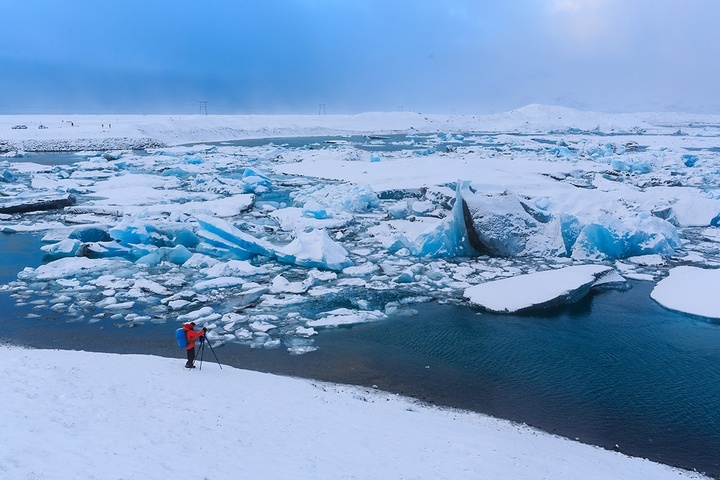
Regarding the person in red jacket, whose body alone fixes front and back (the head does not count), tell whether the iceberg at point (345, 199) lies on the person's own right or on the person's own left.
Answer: on the person's own left

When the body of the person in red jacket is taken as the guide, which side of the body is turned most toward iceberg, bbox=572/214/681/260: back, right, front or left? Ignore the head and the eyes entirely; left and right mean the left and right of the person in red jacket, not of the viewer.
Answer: front

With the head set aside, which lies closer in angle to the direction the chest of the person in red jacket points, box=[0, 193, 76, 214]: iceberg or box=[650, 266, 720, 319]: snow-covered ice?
the snow-covered ice

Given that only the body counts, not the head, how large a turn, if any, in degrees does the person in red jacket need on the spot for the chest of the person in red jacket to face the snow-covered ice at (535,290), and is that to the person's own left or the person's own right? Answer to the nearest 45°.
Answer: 0° — they already face it

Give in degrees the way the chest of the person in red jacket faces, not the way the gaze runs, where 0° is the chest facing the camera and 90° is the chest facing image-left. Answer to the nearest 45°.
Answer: approximately 270°

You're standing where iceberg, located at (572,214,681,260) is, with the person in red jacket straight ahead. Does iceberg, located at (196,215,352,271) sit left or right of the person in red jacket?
right

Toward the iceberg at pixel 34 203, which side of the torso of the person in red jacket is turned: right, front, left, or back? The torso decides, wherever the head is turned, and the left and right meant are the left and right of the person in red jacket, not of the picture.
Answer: left

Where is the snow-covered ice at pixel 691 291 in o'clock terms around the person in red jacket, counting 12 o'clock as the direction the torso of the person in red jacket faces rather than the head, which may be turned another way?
The snow-covered ice is roughly at 12 o'clock from the person in red jacket.
